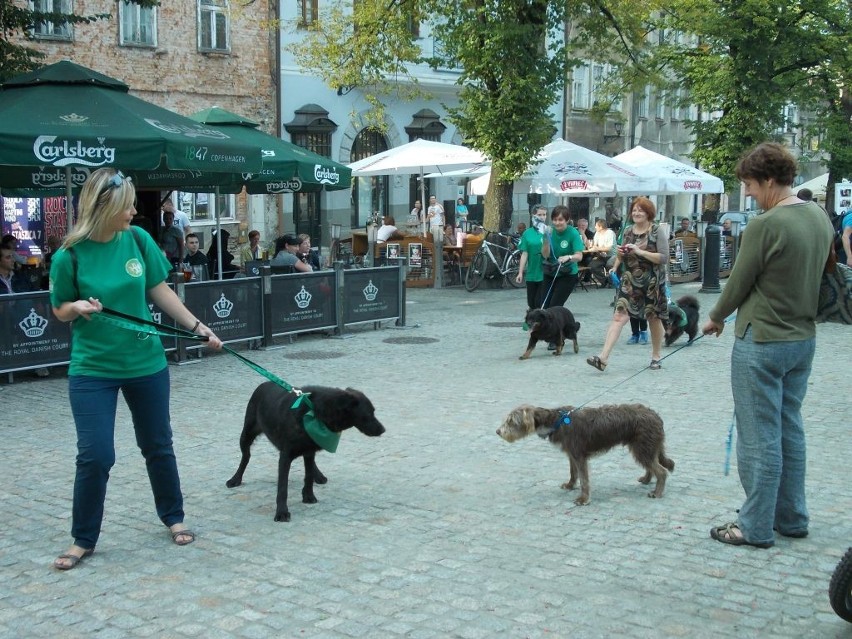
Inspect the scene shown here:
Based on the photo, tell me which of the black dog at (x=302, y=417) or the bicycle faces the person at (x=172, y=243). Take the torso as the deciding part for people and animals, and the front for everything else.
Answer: the bicycle

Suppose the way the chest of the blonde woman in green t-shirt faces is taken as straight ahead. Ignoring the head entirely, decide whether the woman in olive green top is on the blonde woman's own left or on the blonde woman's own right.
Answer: on the blonde woman's own left

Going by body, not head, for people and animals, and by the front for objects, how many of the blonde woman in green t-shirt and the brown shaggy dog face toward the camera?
1

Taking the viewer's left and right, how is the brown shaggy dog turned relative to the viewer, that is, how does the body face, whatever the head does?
facing to the left of the viewer

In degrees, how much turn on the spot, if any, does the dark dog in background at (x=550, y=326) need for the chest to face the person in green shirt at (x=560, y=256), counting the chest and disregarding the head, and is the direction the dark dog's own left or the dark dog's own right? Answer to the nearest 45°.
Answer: approximately 135° to the dark dog's own right

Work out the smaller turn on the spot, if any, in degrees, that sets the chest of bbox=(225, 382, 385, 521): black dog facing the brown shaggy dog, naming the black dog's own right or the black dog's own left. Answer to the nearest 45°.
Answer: approximately 45° to the black dog's own left

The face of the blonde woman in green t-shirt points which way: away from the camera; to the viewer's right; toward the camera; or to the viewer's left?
to the viewer's right

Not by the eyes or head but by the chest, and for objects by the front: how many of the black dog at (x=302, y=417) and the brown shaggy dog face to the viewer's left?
1

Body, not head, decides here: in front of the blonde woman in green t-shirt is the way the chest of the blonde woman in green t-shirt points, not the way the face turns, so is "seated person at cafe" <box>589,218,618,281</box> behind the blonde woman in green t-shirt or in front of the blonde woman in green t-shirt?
behind

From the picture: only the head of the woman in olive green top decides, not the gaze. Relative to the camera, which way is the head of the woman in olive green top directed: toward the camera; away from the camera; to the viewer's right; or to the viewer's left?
to the viewer's left

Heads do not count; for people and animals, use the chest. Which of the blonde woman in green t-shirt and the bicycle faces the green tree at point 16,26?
the bicycle

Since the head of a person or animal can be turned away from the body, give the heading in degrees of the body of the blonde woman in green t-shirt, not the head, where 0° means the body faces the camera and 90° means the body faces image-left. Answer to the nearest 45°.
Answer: approximately 0°

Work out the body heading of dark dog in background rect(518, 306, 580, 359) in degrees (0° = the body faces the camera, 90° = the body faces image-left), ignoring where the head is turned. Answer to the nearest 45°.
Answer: approximately 45°

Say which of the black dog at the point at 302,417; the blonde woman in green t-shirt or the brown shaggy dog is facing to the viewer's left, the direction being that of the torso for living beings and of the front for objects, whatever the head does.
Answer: the brown shaggy dog
